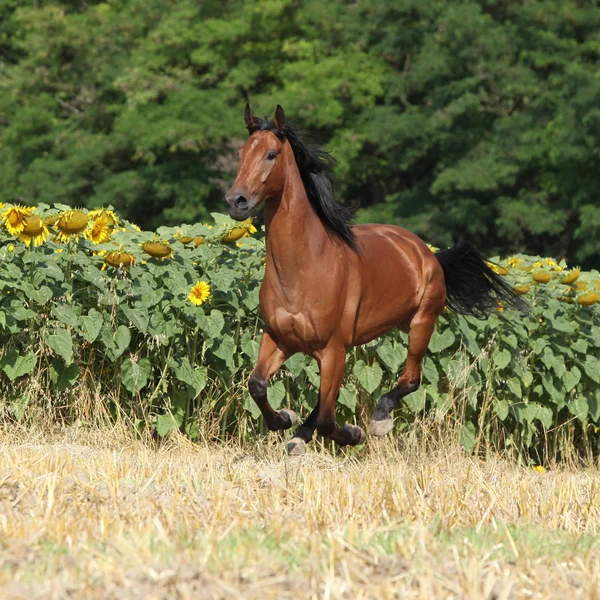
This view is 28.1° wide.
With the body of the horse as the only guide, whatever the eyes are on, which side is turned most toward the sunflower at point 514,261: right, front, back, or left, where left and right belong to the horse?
back

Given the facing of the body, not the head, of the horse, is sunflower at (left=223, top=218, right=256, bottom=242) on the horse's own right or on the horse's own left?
on the horse's own right

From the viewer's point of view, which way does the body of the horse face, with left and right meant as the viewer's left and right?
facing the viewer and to the left of the viewer
